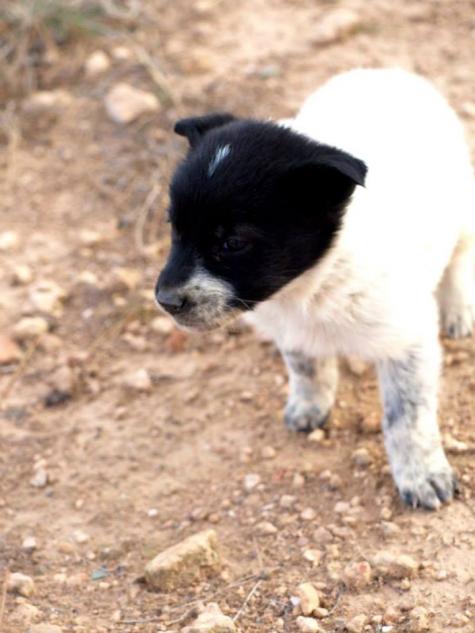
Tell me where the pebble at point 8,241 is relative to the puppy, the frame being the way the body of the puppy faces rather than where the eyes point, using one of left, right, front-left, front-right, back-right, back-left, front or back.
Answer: right

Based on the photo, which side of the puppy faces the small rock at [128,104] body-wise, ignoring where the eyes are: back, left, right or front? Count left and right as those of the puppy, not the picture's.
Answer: right

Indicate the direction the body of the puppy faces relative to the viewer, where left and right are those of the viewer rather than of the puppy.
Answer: facing the viewer and to the left of the viewer

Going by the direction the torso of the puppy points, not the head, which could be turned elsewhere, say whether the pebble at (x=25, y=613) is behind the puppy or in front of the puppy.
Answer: in front

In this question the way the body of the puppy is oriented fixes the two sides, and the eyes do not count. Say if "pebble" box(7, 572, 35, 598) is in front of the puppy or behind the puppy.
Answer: in front
